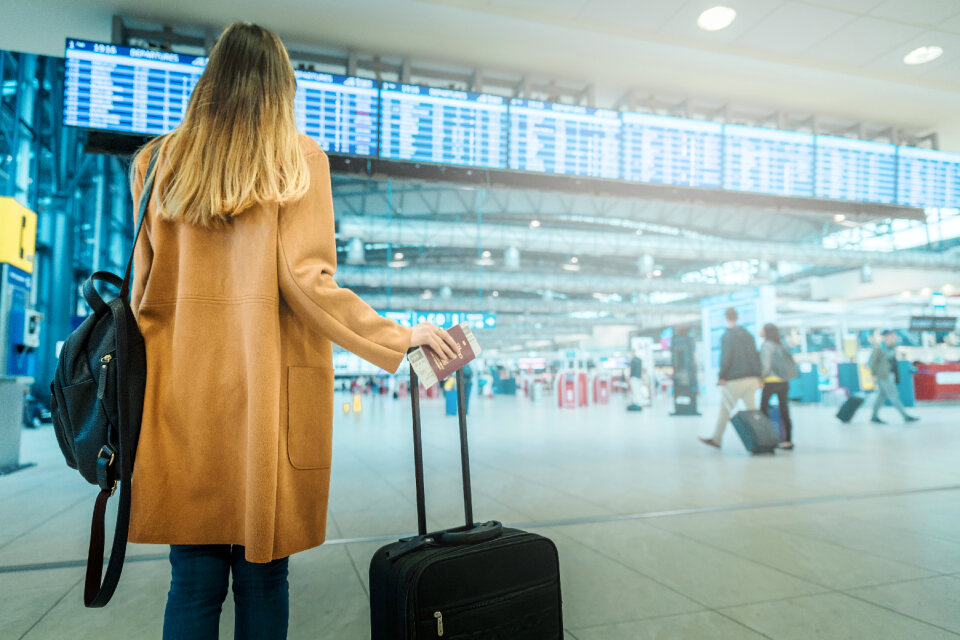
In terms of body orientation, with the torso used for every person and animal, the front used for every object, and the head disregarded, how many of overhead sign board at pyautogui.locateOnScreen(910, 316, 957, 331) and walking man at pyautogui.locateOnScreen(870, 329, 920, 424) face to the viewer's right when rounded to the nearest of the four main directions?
1

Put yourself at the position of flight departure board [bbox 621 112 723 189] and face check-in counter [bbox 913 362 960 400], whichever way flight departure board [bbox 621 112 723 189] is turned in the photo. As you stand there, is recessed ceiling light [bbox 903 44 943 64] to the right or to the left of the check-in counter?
right

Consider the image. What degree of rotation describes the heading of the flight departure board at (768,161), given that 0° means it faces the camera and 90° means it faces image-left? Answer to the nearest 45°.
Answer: approximately 315°

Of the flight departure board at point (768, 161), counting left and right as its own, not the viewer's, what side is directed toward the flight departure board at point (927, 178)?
left

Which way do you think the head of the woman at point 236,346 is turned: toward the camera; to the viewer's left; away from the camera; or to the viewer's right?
away from the camera

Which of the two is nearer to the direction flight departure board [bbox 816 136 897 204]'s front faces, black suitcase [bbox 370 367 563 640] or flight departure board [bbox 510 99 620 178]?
the black suitcase

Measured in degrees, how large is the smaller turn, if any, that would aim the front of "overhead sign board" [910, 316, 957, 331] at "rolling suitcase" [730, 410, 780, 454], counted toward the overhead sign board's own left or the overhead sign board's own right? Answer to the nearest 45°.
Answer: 0° — it already faces it

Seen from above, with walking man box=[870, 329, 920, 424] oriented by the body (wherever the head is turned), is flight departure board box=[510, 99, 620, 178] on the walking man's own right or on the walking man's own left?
on the walking man's own right

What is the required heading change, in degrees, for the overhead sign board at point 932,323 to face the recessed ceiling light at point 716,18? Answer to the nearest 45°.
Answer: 0° — it already faces it

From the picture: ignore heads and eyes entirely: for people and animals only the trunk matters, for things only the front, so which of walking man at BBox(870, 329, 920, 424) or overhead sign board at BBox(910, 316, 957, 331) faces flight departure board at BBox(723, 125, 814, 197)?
the overhead sign board

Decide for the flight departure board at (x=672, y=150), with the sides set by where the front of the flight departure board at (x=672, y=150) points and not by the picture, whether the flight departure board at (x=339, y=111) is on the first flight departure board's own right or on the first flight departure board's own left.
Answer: on the first flight departure board's own right
